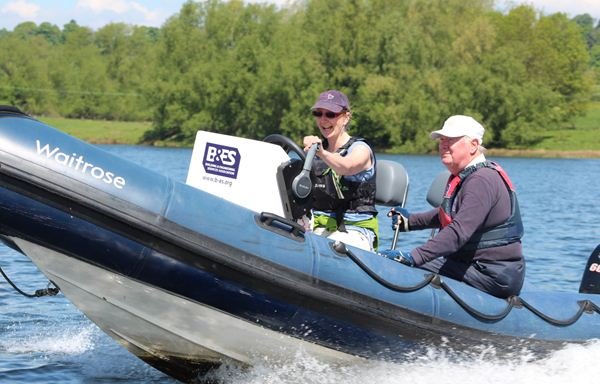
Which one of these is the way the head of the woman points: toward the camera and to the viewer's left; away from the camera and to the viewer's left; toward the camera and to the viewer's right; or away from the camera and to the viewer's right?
toward the camera and to the viewer's left

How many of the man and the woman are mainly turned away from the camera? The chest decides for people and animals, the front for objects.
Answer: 0

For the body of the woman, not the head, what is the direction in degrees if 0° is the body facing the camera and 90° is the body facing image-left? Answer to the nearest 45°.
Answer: approximately 45°

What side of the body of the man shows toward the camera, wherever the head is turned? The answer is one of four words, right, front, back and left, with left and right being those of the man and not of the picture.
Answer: left

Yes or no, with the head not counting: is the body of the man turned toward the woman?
yes

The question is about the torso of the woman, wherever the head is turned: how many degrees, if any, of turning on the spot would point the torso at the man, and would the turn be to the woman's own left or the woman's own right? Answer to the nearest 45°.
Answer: approximately 135° to the woman's own left
